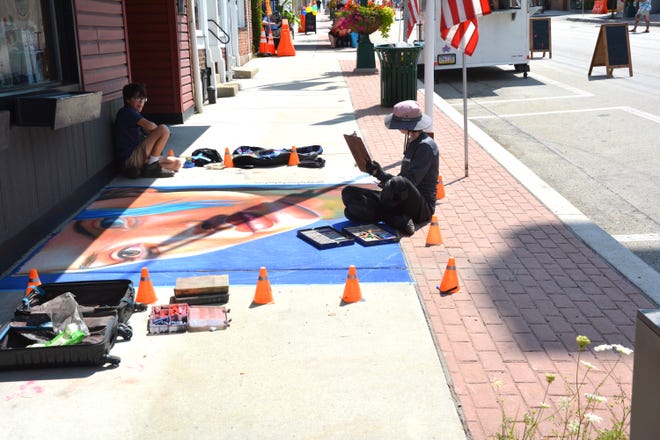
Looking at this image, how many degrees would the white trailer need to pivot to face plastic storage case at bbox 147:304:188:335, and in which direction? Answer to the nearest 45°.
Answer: approximately 180°

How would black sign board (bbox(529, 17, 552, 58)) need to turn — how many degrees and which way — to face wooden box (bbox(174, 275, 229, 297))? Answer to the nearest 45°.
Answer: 0° — it already faces it

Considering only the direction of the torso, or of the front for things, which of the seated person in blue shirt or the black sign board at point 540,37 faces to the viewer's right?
the seated person in blue shirt

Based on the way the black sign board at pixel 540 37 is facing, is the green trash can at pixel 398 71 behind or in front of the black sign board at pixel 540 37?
in front

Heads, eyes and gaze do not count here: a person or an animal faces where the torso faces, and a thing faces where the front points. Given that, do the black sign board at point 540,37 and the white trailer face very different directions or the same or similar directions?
very different directions

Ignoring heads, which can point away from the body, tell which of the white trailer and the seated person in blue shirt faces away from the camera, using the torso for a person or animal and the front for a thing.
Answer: the white trailer

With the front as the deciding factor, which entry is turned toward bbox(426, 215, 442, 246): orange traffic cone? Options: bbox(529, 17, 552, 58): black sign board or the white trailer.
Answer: the black sign board

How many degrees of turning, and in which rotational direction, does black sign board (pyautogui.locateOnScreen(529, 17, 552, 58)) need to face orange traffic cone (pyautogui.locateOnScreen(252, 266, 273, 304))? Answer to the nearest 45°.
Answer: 0° — it already faces it

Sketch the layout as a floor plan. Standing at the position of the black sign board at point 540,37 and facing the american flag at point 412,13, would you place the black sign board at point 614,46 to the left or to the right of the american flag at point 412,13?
left

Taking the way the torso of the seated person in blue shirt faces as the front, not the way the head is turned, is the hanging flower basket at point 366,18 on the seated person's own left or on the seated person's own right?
on the seated person's own left

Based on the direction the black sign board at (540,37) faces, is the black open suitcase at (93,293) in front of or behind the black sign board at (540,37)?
in front

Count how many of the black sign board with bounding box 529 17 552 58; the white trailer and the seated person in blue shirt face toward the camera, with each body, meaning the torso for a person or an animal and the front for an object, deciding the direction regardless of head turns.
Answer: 1

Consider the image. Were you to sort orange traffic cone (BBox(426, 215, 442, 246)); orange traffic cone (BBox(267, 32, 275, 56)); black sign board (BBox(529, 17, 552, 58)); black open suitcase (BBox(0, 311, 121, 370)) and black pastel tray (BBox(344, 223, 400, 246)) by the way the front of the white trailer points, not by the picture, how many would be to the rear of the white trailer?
3

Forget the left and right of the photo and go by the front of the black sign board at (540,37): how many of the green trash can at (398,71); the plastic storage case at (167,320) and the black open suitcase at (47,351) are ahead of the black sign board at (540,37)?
3

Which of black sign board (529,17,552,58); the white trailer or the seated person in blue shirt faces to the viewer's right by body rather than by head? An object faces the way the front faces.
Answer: the seated person in blue shirt

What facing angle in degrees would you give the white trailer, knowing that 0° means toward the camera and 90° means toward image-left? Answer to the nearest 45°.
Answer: approximately 180°
